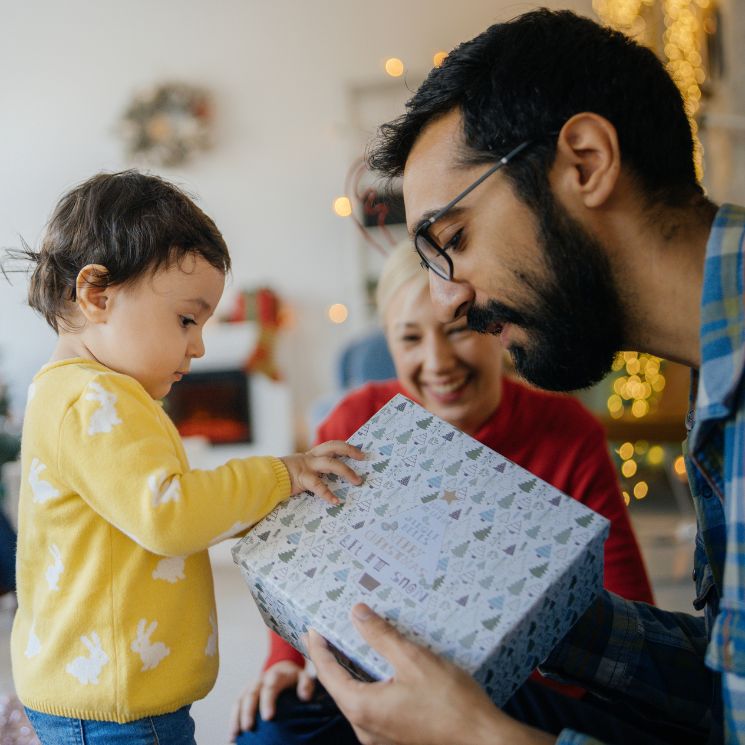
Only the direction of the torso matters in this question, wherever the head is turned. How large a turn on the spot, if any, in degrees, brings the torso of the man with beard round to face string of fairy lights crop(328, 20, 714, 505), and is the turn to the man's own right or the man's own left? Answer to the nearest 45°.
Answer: approximately 90° to the man's own right

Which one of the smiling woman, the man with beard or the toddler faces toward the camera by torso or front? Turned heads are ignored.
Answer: the smiling woman

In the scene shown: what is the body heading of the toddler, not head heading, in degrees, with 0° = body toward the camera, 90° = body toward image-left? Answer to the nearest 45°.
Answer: approximately 270°

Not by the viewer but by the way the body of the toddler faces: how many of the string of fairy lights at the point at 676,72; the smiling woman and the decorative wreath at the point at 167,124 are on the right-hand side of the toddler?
0

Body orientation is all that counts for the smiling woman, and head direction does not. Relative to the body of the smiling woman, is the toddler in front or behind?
in front

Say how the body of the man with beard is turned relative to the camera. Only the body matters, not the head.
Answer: to the viewer's left

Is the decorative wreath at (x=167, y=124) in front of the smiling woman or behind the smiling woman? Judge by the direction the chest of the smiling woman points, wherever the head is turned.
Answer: behind

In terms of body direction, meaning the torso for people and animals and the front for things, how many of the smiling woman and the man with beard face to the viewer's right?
0

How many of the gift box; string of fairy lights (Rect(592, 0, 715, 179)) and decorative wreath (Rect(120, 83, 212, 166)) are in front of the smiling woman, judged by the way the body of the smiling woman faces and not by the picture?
1

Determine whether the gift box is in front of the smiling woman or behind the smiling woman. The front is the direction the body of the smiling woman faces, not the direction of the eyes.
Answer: in front

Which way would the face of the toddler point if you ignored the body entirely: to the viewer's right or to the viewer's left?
to the viewer's right

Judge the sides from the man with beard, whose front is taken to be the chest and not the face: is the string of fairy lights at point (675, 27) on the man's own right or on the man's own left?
on the man's own right

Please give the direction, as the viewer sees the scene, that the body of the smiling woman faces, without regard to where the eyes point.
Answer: toward the camera

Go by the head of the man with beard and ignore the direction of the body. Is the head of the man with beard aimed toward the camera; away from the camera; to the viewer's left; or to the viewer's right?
to the viewer's left

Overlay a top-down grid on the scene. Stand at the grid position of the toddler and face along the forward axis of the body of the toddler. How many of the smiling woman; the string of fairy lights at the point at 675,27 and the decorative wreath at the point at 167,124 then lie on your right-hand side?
0

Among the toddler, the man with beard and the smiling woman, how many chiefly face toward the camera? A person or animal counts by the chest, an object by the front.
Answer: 1

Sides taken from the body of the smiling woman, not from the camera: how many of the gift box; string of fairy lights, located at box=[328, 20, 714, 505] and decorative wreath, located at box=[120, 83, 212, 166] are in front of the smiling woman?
1

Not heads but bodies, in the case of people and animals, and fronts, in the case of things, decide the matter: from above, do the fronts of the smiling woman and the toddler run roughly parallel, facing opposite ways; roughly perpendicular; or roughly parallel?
roughly perpendicular

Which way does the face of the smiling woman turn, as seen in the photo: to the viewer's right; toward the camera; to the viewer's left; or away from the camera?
toward the camera
